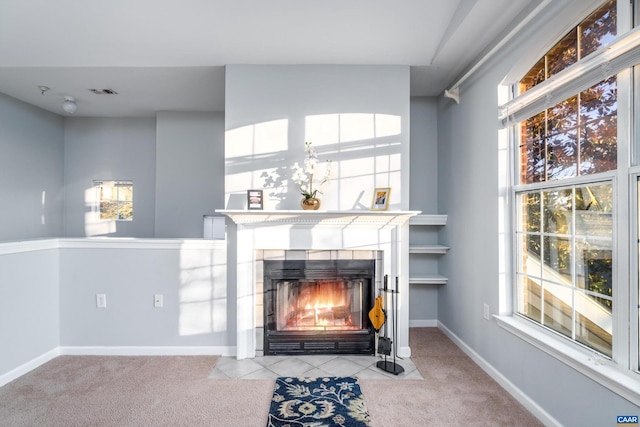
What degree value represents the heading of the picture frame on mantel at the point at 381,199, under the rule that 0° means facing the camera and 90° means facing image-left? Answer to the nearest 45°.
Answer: approximately 45°

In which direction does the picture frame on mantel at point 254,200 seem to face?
toward the camera

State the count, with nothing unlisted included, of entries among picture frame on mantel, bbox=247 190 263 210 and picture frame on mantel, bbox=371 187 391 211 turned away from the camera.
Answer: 0

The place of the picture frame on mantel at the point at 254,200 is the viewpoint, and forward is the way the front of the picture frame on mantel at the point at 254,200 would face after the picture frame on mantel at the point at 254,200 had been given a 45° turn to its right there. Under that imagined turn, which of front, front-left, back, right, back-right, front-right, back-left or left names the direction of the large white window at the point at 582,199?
left

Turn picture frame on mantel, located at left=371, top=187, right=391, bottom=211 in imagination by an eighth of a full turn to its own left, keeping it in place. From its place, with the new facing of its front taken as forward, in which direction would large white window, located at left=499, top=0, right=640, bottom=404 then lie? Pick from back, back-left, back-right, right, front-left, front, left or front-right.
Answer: front-left

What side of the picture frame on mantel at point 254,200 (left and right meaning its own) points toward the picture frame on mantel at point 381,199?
left
